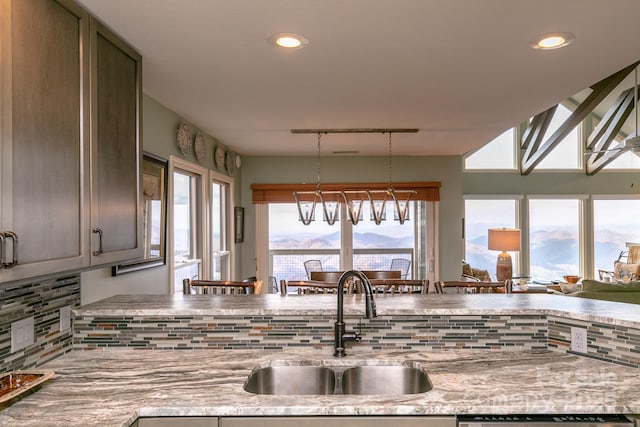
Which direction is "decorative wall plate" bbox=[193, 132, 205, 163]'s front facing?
to the viewer's right

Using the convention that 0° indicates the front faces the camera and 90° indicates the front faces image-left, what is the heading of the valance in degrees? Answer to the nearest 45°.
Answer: approximately 0°

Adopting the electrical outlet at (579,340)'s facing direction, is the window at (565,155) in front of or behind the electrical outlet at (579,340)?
behind

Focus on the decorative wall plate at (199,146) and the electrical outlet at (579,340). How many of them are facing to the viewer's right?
1

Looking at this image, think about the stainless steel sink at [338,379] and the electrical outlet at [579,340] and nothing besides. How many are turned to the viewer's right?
0

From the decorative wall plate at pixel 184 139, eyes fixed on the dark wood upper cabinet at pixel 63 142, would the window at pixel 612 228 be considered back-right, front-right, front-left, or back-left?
back-left

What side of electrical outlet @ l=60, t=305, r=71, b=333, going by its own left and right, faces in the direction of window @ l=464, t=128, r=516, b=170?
left

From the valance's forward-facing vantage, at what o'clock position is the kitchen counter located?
The kitchen counter is roughly at 12 o'clock from the valance.

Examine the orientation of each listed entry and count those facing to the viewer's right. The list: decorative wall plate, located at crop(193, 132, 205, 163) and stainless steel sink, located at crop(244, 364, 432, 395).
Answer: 1

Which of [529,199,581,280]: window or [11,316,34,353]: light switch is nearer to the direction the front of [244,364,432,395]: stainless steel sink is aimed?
the light switch

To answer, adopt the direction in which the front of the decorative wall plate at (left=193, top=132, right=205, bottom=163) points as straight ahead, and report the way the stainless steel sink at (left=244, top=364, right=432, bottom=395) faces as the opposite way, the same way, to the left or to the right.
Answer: to the right

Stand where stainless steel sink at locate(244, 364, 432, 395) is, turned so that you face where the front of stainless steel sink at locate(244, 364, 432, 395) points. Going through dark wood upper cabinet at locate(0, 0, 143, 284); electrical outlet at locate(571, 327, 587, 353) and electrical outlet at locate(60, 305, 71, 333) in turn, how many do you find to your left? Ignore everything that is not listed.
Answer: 1

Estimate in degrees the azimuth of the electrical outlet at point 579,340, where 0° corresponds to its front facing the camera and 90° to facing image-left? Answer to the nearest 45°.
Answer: approximately 0°
